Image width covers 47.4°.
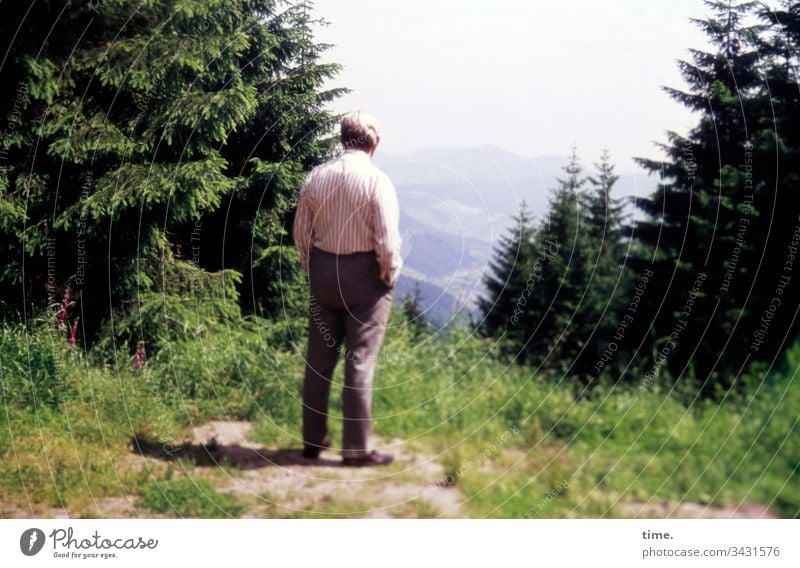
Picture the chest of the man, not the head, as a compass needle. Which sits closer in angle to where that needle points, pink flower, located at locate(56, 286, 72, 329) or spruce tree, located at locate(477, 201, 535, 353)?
the spruce tree

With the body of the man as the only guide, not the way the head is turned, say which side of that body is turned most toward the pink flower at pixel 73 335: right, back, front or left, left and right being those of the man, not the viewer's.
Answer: left

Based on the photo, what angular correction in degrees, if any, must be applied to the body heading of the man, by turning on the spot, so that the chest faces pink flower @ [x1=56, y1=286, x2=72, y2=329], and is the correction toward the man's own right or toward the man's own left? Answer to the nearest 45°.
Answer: approximately 90° to the man's own left

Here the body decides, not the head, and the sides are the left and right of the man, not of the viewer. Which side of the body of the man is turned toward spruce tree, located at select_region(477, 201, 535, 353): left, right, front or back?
front

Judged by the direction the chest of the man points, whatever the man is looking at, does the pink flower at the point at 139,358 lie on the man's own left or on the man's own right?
on the man's own left

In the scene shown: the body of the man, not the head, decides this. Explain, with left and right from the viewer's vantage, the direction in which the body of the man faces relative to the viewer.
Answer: facing away from the viewer and to the right of the viewer

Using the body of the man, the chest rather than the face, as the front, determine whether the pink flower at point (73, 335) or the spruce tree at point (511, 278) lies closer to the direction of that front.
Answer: the spruce tree
